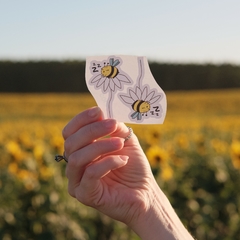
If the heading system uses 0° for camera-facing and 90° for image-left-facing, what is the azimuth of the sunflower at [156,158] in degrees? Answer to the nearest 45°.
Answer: approximately 0°
